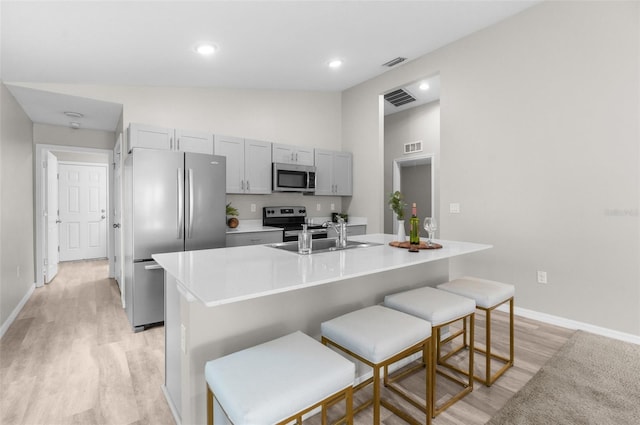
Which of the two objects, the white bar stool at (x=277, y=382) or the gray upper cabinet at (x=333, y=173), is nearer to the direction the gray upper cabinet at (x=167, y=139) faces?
the white bar stool

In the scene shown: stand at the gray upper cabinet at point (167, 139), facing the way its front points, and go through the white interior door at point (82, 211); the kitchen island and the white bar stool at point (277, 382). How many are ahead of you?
2

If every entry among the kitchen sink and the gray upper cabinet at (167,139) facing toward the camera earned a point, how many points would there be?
1

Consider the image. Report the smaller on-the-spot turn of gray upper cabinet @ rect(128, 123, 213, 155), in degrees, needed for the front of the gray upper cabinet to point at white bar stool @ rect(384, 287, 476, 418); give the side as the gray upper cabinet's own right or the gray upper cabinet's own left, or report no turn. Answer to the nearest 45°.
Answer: approximately 45° to the gray upper cabinet's own left

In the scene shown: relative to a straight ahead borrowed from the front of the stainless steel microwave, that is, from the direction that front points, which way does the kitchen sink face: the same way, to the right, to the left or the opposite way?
the opposite way

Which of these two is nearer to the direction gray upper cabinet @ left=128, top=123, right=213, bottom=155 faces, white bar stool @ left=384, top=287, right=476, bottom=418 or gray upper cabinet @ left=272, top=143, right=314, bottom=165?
the white bar stool

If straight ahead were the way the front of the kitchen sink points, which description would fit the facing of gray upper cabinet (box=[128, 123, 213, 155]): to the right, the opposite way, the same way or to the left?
the opposite way

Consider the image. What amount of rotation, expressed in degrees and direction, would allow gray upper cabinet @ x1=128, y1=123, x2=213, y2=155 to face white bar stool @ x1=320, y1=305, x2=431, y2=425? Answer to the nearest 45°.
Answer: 0° — it already faces it

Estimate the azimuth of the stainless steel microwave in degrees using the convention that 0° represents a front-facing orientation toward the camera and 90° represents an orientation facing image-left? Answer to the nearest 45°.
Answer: approximately 315°
